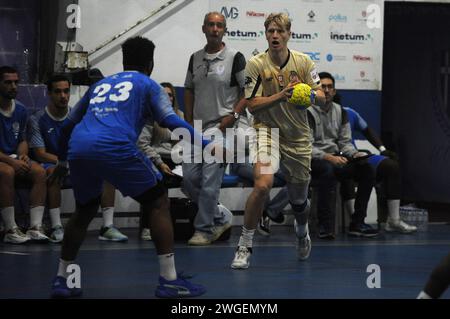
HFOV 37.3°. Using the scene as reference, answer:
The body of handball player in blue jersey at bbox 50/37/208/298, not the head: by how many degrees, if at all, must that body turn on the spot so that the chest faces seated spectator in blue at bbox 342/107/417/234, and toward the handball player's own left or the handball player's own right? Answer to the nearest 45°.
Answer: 0° — they already face them

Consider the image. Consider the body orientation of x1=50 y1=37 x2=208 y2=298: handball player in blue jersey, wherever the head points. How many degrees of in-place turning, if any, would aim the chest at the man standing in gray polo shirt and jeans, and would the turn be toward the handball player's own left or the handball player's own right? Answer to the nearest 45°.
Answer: approximately 45° to the handball player's own left

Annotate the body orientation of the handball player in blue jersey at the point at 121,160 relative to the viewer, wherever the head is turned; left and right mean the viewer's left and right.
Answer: facing away from the viewer and to the right of the viewer

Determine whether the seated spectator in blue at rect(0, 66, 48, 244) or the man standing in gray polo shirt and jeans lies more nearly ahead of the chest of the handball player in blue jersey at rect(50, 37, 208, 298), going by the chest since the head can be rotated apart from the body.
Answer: the man standing in gray polo shirt and jeans

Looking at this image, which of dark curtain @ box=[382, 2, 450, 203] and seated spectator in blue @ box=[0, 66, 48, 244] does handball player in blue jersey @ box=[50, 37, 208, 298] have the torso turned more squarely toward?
the dark curtain

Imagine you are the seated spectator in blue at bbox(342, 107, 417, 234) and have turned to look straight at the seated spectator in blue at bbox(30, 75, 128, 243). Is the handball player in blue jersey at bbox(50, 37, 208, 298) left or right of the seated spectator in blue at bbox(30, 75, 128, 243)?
left

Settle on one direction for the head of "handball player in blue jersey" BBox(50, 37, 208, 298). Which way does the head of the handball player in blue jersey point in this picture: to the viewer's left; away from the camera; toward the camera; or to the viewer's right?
away from the camera

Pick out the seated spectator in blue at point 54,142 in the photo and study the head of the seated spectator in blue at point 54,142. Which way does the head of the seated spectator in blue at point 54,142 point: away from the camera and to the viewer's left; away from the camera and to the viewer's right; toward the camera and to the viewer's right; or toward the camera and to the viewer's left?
toward the camera and to the viewer's right

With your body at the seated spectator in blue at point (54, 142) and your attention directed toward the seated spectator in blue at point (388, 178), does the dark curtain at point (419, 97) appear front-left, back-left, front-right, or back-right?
front-left

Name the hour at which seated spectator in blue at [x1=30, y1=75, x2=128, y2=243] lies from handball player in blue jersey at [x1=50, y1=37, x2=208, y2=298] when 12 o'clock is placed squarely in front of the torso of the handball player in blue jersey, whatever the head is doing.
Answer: The seated spectator in blue is roughly at 10 o'clock from the handball player in blue jersey.

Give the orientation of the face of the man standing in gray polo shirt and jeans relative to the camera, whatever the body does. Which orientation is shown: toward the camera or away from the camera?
toward the camera

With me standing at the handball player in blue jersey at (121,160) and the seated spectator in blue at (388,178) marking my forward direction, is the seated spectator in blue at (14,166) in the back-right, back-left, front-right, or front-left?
front-left
